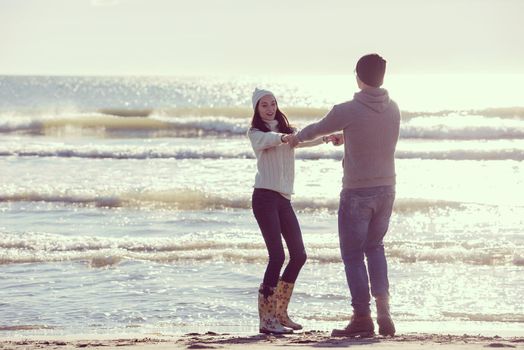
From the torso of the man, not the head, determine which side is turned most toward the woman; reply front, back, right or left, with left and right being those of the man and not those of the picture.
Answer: front

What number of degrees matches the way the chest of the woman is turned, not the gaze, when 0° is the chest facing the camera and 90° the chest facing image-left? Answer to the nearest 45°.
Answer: approximately 315°

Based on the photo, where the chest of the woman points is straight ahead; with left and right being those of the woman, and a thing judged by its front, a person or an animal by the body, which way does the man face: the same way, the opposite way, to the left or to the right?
the opposite way

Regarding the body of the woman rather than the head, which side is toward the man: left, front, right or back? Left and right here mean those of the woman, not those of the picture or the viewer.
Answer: front

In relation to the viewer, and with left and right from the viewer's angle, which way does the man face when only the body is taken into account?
facing away from the viewer and to the left of the viewer
